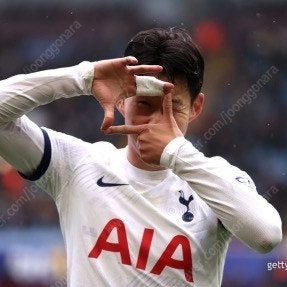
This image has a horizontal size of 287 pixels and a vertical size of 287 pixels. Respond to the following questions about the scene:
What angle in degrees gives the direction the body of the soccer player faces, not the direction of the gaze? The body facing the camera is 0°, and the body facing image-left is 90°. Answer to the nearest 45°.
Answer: approximately 0°

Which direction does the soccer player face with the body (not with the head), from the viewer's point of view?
toward the camera
